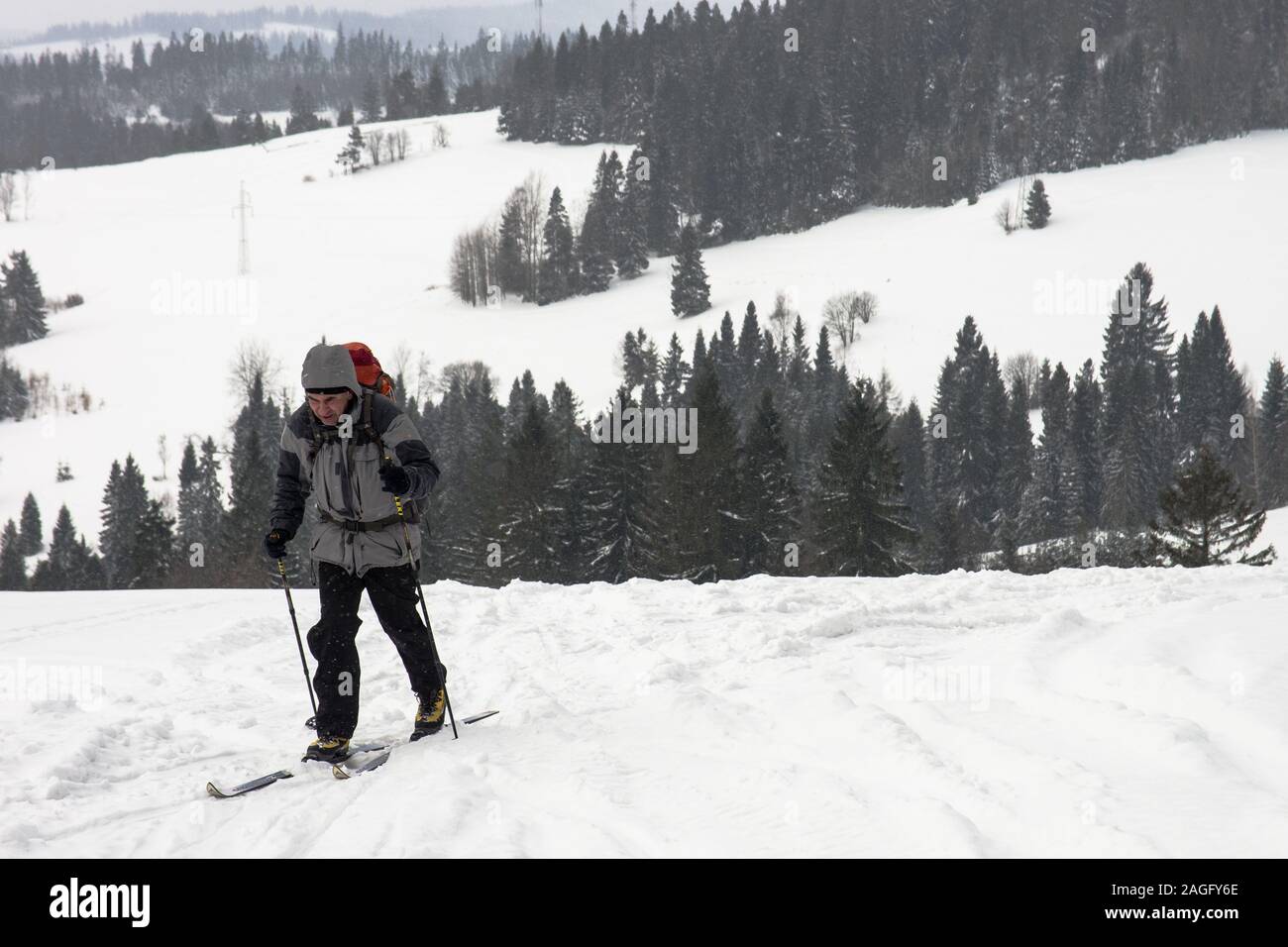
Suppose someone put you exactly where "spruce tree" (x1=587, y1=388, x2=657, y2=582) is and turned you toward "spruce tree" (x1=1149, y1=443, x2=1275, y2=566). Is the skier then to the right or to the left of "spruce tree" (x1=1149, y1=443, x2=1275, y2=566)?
right

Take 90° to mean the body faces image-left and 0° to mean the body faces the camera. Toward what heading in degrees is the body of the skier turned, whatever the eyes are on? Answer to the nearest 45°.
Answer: approximately 45°

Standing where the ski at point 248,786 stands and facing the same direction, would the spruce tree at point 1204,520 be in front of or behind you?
behind

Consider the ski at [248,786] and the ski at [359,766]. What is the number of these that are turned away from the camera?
0

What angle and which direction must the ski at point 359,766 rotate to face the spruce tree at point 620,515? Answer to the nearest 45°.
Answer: approximately 135° to its right

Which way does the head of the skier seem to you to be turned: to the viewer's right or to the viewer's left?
to the viewer's left

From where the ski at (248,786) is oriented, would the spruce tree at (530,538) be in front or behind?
behind

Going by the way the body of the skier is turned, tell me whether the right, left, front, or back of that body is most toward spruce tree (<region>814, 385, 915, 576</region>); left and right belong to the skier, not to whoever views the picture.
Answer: back
